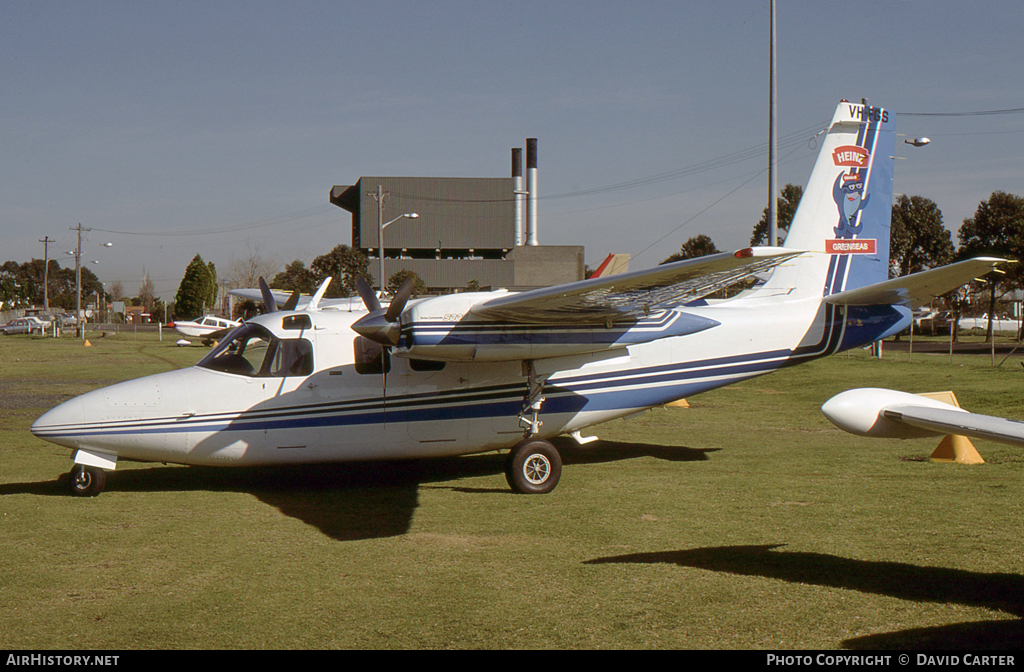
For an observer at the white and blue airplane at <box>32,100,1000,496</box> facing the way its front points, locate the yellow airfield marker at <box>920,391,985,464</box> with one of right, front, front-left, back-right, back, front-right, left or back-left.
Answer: back

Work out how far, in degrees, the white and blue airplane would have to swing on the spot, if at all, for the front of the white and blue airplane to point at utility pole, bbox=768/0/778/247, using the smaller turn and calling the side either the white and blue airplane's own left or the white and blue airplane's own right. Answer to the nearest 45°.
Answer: approximately 135° to the white and blue airplane's own right

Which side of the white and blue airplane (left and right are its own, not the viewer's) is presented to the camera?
left
